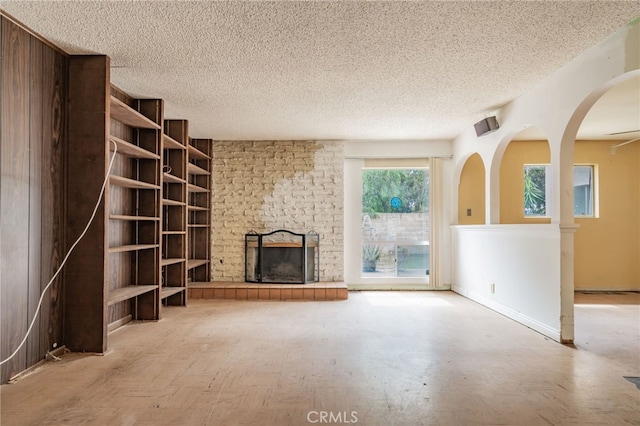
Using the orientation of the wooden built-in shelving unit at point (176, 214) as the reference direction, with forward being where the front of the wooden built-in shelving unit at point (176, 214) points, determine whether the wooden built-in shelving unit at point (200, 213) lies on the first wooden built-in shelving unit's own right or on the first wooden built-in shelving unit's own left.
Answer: on the first wooden built-in shelving unit's own left

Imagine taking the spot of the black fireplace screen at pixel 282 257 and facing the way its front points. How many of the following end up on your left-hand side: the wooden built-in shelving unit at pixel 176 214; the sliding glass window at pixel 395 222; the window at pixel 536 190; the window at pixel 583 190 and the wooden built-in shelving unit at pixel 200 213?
3

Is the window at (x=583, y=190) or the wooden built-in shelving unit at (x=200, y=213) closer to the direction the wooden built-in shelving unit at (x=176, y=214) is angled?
the window

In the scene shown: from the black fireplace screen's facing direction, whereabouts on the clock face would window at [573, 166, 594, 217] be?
The window is roughly at 9 o'clock from the black fireplace screen.

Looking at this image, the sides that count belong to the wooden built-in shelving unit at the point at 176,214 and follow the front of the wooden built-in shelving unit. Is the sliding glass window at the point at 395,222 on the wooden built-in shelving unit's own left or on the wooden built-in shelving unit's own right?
on the wooden built-in shelving unit's own left

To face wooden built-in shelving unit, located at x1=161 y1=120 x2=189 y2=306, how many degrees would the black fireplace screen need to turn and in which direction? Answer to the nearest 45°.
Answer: approximately 45° to its right

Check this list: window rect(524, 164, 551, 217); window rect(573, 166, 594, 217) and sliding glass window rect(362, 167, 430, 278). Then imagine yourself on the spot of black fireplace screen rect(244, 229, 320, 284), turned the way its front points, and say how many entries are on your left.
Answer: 3

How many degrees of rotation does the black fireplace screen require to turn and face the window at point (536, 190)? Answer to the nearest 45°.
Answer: approximately 90° to its left

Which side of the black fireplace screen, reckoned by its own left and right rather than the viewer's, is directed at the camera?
front

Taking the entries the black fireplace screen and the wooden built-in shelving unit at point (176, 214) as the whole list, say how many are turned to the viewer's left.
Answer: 0

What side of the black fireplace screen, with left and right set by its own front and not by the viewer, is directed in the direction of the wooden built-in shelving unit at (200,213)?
right

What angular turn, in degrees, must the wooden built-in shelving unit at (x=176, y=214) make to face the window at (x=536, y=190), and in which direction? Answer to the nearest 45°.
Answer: approximately 45° to its left

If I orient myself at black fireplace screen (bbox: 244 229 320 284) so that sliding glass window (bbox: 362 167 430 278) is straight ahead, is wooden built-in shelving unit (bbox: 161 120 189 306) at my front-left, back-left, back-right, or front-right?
back-right

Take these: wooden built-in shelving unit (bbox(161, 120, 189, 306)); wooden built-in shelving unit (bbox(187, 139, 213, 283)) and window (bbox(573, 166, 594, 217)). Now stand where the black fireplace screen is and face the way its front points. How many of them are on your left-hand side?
1
